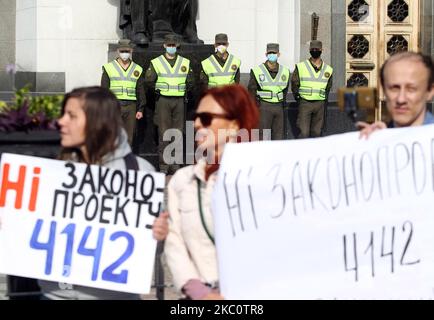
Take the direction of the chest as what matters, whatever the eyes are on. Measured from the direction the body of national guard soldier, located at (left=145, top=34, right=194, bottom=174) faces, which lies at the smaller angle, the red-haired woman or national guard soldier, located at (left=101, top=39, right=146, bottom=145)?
the red-haired woman

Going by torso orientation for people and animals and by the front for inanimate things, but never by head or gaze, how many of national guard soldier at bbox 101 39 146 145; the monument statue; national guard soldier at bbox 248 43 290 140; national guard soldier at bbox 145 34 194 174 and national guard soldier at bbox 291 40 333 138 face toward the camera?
5

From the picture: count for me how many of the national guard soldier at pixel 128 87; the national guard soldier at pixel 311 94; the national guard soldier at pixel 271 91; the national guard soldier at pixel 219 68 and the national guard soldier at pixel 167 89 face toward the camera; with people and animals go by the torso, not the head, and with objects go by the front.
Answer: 5

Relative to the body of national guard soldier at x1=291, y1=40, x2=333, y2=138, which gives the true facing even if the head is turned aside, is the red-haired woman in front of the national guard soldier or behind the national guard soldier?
in front

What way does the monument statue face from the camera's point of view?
toward the camera

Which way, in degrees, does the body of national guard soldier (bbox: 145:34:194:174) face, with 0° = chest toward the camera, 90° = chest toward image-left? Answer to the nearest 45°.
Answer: approximately 0°

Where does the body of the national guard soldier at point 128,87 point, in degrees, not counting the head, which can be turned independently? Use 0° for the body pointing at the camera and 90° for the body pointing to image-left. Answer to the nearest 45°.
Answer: approximately 0°

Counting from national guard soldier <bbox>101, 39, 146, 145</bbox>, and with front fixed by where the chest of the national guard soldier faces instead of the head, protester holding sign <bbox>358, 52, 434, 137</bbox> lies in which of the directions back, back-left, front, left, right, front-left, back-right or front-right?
front

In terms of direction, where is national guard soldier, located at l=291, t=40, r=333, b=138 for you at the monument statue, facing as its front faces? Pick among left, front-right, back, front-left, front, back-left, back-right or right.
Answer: left

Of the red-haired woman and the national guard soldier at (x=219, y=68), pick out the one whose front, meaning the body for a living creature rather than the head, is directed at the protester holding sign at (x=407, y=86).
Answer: the national guard soldier

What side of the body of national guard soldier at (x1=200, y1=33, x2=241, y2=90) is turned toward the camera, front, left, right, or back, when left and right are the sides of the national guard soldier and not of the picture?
front

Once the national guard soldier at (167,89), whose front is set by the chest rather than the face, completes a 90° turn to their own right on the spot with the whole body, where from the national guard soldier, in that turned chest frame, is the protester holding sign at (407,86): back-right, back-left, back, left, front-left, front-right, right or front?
left

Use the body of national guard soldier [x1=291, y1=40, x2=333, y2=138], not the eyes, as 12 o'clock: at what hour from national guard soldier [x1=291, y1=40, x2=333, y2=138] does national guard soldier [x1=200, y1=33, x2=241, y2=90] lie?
national guard soldier [x1=200, y1=33, x2=241, y2=90] is roughly at 2 o'clock from national guard soldier [x1=291, y1=40, x2=333, y2=138].

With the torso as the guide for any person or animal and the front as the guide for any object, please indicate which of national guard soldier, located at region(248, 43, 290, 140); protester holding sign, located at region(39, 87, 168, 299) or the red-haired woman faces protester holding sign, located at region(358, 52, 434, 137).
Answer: the national guard soldier

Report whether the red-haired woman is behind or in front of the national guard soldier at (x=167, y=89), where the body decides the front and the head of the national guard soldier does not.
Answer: in front

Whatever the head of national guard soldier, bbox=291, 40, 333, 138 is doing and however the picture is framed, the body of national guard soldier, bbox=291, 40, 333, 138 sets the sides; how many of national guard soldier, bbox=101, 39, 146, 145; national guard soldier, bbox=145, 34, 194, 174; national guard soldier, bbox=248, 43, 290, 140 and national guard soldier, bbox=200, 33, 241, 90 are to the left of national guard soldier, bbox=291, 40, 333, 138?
0

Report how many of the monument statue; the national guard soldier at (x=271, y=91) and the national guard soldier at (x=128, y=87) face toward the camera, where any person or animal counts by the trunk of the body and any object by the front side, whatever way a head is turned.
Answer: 3

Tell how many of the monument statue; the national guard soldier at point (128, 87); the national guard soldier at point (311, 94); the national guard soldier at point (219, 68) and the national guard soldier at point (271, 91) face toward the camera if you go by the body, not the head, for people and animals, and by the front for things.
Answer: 5

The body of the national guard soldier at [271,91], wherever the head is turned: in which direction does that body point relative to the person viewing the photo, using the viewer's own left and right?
facing the viewer
